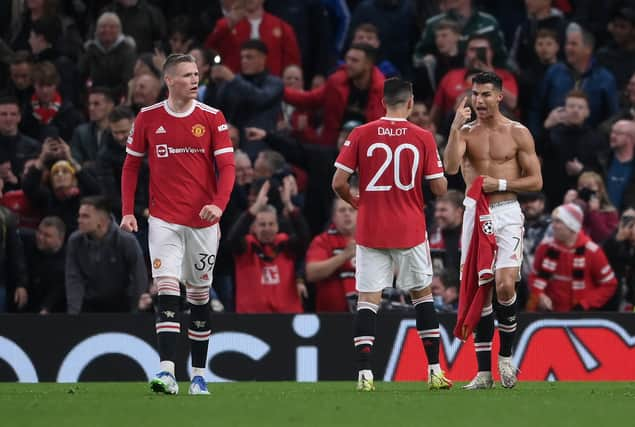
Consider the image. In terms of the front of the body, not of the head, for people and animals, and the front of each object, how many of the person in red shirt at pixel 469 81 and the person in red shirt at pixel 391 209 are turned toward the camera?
1

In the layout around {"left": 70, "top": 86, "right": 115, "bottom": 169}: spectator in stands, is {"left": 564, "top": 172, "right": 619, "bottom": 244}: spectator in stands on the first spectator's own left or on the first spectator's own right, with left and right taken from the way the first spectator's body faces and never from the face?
on the first spectator's own left

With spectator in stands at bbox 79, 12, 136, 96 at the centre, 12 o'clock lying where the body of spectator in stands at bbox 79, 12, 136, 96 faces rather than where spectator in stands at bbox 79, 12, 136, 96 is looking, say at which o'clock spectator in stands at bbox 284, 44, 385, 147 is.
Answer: spectator in stands at bbox 284, 44, 385, 147 is roughly at 10 o'clock from spectator in stands at bbox 79, 12, 136, 96.

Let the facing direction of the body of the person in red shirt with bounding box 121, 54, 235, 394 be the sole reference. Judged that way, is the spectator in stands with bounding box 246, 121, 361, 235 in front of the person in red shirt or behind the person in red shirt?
behind

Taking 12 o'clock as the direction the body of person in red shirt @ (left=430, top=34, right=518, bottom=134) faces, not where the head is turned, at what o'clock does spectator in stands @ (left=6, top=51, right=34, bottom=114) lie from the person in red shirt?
The spectator in stands is roughly at 3 o'clock from the person in red shirt.

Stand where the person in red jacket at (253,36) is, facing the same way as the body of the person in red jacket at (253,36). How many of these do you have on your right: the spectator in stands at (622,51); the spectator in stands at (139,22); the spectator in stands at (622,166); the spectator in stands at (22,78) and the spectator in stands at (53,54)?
3

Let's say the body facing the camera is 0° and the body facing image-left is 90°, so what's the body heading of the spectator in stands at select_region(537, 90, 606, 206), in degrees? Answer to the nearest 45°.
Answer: approximately 0°

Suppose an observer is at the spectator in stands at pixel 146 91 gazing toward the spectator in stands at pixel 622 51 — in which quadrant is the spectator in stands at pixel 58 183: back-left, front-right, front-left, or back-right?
back-right
